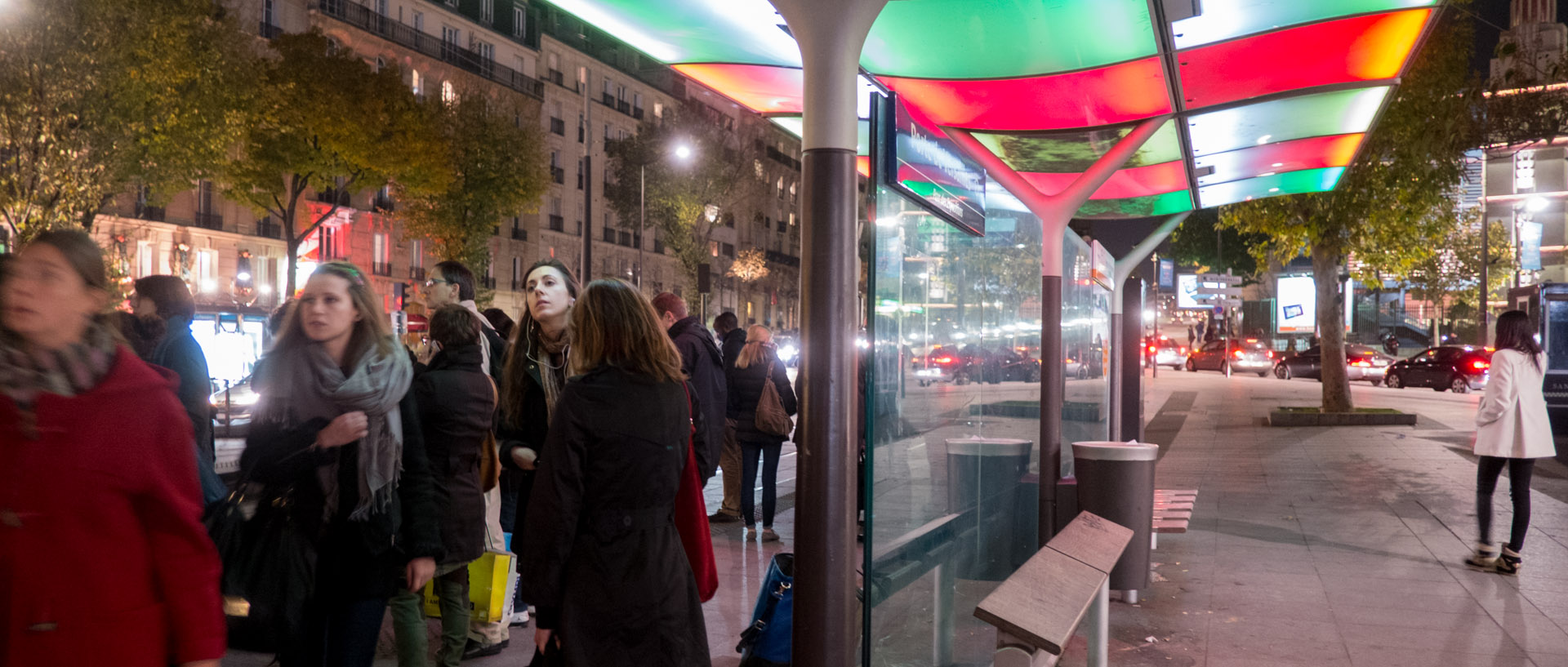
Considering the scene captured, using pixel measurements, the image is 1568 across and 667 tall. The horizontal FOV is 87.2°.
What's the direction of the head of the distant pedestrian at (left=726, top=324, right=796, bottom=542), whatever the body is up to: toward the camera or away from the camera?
away from the camera

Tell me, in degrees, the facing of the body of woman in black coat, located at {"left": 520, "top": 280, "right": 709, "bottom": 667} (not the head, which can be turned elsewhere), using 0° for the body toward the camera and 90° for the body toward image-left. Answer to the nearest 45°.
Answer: approximately 180°

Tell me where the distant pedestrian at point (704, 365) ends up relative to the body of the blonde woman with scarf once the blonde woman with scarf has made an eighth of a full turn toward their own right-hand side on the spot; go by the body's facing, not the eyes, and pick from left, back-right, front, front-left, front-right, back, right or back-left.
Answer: back-right

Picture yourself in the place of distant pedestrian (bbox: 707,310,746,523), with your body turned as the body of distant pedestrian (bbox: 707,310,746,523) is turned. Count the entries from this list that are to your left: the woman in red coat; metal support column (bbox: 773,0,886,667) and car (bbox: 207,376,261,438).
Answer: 2

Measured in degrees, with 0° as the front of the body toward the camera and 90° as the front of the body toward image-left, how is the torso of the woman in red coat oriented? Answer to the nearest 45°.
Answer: approximately 45°

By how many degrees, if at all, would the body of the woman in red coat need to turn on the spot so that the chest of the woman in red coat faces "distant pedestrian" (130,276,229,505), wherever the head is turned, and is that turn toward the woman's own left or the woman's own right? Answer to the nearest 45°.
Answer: approximately 135° to the woman's own right

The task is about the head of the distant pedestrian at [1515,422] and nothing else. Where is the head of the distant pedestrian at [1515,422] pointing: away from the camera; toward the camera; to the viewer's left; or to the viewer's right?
away from the camera

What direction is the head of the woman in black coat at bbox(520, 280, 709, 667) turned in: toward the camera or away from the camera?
away from the camera

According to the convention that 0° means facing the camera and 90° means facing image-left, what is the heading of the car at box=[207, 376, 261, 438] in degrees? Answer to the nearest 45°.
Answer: approximately 0°

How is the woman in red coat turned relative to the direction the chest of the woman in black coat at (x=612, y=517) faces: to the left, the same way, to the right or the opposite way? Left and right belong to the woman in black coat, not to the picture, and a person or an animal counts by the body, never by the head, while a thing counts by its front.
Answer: the opposite way
